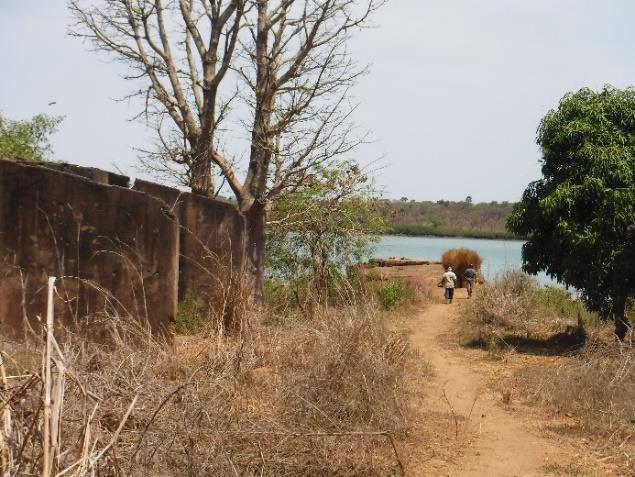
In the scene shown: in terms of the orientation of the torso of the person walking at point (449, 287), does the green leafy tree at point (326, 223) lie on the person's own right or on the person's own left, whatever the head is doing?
on the person's own left

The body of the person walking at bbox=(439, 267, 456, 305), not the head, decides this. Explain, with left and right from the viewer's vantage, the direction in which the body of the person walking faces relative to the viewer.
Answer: facing away from the viewer

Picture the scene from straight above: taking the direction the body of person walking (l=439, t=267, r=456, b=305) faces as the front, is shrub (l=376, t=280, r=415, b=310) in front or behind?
behind

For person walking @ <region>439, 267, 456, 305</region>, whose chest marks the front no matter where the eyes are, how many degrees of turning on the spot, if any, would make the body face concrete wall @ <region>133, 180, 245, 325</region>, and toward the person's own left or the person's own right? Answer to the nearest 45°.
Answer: approximately 180°
